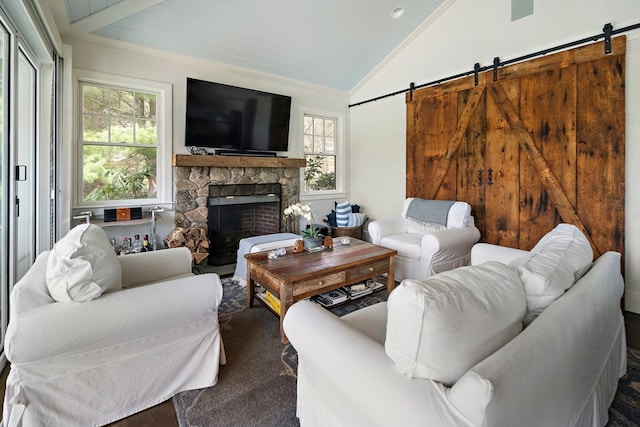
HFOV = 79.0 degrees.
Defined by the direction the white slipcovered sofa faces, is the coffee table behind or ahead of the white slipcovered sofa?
ahead

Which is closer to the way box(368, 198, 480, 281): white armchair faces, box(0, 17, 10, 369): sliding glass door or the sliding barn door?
the sliding glass door

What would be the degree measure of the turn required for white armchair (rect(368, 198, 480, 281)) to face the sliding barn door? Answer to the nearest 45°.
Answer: approximately 135° to its left

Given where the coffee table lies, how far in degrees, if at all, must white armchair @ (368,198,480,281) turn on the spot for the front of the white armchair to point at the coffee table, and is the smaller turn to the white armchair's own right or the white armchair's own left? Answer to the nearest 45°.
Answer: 0° — it already faces it

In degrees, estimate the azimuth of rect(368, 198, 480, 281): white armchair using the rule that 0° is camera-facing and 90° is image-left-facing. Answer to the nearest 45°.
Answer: approximately 45°

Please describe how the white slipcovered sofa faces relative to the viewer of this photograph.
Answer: facing away from the viewer and to the left of the viewer

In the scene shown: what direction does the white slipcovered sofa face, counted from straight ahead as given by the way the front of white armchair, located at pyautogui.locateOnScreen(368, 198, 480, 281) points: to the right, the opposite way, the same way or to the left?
to the right

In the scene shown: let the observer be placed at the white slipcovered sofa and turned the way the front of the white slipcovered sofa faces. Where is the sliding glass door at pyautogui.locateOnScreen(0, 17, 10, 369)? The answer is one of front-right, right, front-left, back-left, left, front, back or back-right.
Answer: front-left

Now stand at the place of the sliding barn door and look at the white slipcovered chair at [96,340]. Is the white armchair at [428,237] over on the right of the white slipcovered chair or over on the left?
right

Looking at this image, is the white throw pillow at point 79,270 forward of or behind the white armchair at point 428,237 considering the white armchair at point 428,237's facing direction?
forward

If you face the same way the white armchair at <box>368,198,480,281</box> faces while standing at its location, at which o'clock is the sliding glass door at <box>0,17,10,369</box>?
The sliding glass door is roughly at 12 o'clock from the white armchair.
